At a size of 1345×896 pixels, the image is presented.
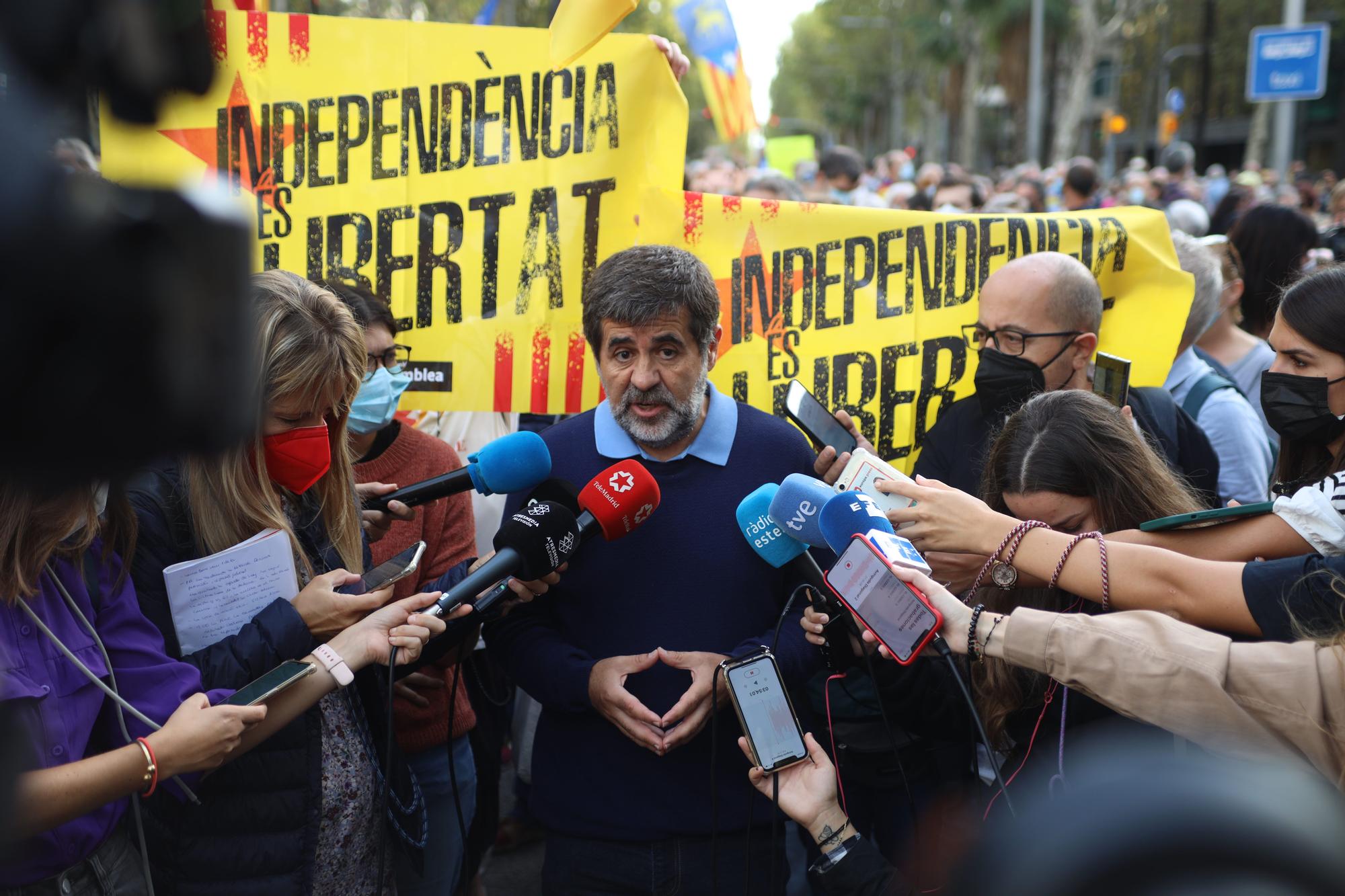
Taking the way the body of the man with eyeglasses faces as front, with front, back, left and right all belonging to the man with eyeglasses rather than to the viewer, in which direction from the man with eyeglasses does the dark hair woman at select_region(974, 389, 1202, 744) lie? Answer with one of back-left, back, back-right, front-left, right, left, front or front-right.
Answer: front-left

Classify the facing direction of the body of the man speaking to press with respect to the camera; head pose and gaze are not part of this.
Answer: toward the camera

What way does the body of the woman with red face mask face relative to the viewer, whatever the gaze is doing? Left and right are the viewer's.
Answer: facing the viewer and to the right of the viewer

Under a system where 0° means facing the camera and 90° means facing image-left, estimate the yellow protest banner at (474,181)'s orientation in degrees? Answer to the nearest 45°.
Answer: approximately 0°

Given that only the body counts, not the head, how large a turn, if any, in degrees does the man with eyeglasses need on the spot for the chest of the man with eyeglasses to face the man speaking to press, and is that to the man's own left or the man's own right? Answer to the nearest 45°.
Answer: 0° — they already face them

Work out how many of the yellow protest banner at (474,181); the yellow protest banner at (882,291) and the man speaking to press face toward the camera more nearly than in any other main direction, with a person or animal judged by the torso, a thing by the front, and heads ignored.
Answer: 3

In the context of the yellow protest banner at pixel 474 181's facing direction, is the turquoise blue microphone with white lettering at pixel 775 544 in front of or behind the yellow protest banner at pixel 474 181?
in front

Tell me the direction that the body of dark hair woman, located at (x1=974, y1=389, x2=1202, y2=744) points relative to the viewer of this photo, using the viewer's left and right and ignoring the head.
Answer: facing the viewer and to the left of the viewer

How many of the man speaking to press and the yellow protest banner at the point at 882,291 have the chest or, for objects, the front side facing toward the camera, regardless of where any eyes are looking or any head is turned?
2

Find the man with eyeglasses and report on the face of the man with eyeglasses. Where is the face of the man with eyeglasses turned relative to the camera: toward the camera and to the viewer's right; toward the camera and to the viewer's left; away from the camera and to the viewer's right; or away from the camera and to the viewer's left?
toward the camera and to the viewer's left

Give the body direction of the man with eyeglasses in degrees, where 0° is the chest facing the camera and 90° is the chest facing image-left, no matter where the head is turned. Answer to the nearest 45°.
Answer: approximately 45°

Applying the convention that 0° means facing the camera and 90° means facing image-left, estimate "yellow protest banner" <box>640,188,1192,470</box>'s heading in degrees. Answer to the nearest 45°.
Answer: approximately 0°

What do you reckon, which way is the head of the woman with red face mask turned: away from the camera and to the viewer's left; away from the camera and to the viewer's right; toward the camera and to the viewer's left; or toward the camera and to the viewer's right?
toward the camera and to the viewer's right

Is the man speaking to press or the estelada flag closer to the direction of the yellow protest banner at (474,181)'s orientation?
the man speaking to press
